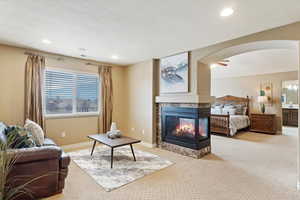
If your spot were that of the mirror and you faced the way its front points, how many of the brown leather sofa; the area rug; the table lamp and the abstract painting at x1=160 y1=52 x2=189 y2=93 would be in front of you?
4

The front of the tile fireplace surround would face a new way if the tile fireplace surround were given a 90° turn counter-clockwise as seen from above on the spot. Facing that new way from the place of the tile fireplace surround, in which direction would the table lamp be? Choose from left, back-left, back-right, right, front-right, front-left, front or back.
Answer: left

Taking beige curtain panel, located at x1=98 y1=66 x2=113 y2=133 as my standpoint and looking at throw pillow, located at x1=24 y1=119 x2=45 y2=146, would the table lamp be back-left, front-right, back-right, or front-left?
back-left

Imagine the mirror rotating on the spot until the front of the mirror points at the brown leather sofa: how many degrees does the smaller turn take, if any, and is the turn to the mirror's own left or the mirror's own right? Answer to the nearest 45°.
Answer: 0° — it already faces it
